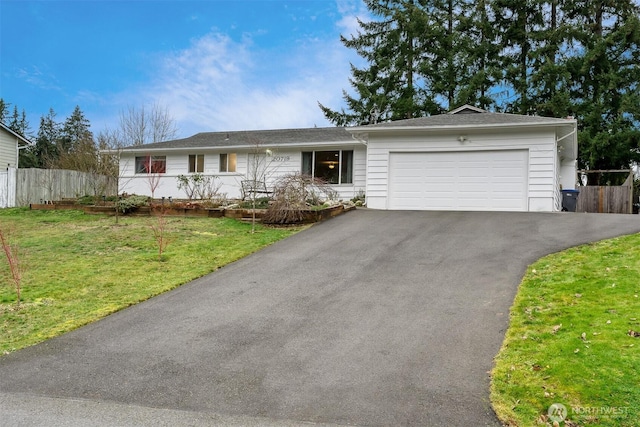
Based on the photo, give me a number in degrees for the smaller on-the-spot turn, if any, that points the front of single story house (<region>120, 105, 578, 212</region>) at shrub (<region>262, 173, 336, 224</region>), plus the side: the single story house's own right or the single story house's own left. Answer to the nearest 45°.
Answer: approximately 45° to the single story house's own right

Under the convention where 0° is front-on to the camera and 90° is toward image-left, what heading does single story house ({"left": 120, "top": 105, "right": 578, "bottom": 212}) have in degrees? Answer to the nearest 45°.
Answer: approximately 0°

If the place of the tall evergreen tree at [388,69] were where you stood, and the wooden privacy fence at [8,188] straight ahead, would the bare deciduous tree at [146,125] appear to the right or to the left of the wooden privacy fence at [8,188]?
right

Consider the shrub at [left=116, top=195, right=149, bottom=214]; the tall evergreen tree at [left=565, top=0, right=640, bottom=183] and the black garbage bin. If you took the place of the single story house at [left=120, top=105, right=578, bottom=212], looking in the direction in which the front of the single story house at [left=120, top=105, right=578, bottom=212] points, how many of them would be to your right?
1

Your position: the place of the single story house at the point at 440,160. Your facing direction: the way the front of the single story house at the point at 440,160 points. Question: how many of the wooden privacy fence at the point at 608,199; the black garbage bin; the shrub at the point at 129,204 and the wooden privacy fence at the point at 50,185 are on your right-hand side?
2

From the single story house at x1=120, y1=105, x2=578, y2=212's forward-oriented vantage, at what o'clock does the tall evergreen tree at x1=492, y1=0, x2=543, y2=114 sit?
The tall evergreen tree is roughly at 7 o'clock from the single story house.

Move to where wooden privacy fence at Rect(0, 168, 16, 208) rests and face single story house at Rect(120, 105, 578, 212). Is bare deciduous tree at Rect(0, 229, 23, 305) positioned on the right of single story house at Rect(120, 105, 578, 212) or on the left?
right

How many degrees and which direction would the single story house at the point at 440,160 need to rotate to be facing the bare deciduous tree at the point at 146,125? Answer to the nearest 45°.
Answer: approximately 135° to its right

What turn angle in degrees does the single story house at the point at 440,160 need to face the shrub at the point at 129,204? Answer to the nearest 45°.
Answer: approximately 90° to its right

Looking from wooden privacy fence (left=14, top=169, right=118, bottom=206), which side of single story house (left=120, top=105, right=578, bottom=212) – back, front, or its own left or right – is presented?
right

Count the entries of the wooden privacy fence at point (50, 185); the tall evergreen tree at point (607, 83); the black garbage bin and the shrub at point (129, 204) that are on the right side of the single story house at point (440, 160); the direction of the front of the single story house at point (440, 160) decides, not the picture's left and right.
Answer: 2

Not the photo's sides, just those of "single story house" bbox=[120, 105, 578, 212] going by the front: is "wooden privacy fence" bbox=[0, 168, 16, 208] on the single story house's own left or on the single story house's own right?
on the single story house's own right

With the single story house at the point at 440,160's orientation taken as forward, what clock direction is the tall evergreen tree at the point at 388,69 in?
The tall evergreen tree is roughly at 6 o'clock from the single story house.

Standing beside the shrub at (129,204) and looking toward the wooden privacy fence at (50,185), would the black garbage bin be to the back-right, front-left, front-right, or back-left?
back-right
